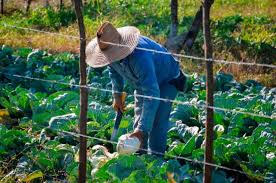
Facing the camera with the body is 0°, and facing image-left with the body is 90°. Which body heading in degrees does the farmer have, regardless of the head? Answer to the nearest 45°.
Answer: approximately 45°

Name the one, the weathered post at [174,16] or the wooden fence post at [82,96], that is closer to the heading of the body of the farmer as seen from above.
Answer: the wooden fence post

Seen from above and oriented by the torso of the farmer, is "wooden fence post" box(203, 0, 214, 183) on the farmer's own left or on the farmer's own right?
on the farmer's own left

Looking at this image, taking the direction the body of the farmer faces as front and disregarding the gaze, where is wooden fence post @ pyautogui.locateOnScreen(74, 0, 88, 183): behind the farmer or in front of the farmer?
in front

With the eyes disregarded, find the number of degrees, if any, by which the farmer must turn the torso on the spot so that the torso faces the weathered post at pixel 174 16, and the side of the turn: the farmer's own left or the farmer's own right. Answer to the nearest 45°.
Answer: approximately 135° to the farmer's own right
